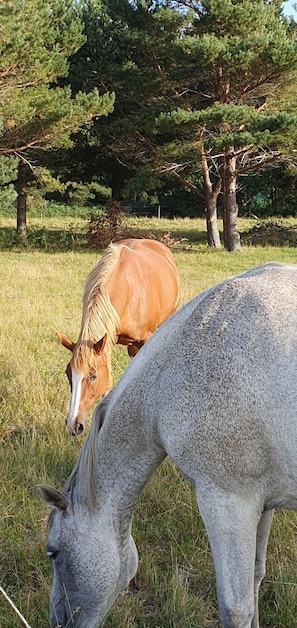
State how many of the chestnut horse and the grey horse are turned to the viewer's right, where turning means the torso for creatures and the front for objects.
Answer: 0

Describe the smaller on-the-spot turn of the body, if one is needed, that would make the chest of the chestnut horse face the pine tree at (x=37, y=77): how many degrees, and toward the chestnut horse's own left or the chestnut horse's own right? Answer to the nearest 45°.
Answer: approximately 135° to the chestnut horse's own right

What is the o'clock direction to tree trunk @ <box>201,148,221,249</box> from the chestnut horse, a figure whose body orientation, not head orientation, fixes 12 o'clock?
The tree trunk is roughly at 5 o'clock from the chestnut horse.

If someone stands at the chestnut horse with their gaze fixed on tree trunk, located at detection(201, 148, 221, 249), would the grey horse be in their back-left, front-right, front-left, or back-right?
back-right

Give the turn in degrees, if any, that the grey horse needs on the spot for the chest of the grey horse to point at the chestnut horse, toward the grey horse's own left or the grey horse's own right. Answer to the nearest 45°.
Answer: approximately 90° to the grey horse's own right

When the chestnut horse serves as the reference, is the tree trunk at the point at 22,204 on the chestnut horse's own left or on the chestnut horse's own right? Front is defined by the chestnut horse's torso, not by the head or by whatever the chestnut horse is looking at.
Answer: on the chestnut horse's own right

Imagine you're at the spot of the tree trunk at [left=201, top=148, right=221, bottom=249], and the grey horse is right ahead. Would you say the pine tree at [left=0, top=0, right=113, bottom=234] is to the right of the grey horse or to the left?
right

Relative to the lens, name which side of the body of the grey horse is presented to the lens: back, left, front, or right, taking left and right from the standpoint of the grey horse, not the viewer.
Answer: left

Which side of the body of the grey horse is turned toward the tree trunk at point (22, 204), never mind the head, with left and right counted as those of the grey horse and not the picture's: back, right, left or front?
right
